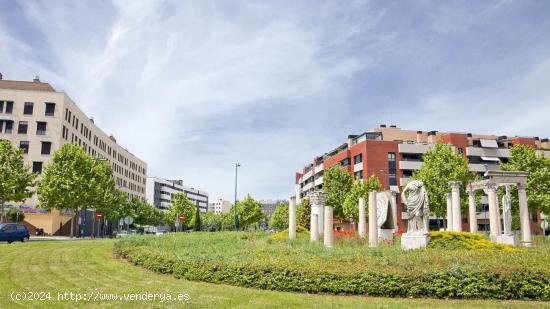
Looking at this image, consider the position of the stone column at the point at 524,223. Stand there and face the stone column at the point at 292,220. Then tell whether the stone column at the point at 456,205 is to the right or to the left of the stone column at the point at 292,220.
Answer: right

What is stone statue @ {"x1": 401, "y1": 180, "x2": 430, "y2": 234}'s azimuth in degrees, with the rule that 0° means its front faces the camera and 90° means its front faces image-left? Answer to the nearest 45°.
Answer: approximately 0°

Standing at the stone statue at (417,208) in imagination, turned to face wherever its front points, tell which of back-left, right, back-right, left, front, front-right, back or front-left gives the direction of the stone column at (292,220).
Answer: back-right

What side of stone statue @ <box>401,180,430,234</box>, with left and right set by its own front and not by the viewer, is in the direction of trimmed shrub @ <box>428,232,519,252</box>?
left

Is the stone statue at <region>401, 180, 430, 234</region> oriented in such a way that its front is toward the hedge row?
yes

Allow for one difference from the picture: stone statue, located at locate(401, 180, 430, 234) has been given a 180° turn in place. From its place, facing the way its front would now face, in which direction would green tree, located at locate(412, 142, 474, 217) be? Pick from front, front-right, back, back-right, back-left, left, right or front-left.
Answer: front
